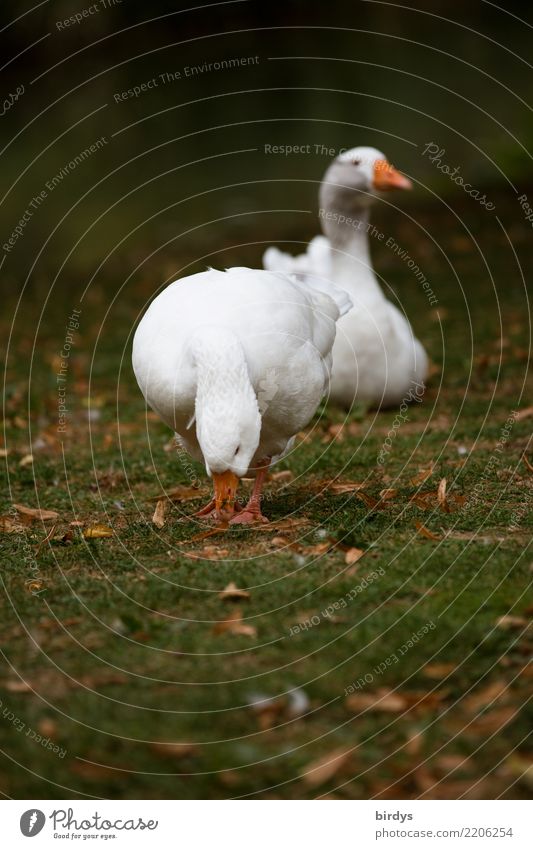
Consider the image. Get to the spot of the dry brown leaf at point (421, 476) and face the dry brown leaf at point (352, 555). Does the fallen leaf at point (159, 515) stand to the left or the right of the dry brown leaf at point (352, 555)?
right

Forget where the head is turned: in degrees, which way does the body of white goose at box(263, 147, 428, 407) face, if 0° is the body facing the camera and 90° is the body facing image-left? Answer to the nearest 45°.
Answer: approximately 315°
